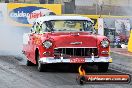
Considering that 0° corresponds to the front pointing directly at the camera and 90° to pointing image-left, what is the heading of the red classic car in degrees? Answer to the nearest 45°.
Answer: approximately 0°
